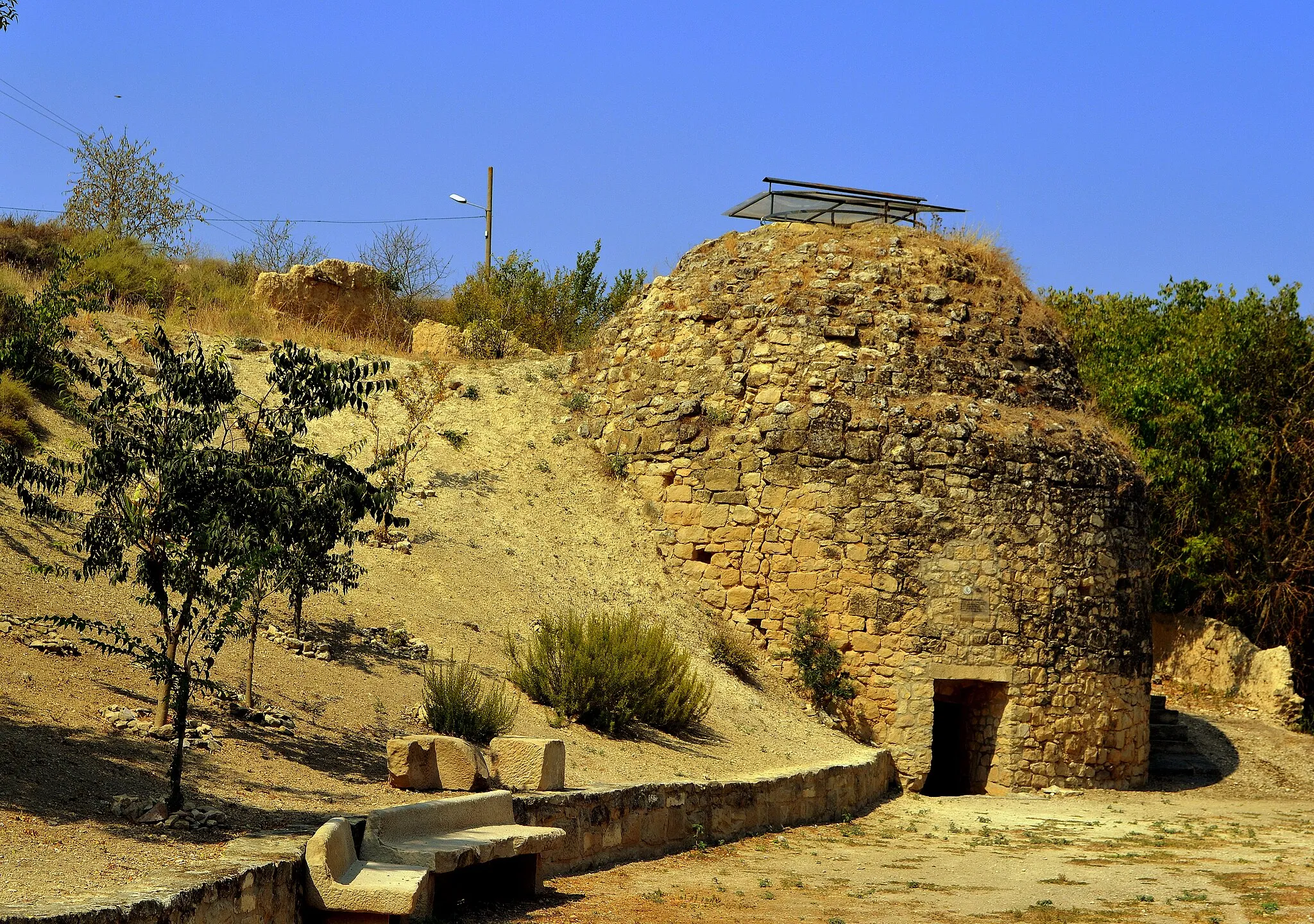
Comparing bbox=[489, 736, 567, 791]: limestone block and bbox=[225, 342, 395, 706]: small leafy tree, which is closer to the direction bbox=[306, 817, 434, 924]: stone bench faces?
the limestone block

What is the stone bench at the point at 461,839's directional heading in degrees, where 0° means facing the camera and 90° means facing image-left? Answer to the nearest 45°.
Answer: approximately 315°

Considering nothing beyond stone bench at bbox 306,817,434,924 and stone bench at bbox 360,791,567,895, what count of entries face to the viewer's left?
0

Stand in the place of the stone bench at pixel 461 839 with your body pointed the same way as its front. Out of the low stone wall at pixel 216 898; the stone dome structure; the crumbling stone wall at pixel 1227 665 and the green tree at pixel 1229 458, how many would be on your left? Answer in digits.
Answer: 3

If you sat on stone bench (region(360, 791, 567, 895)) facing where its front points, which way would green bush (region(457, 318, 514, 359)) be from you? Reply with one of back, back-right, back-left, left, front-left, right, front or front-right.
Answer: back-left

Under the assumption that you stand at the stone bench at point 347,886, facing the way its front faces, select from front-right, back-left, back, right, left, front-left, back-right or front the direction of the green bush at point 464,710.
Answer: left

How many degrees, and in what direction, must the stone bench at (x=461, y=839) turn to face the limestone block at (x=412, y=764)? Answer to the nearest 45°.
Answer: approximately 135° to its left

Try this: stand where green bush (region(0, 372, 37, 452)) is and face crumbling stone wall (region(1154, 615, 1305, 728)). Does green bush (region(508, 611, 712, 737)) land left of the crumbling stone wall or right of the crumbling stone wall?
right

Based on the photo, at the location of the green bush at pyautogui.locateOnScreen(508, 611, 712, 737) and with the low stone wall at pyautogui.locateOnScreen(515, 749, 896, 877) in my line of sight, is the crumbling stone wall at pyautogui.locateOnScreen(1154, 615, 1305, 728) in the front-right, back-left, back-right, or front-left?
back-left

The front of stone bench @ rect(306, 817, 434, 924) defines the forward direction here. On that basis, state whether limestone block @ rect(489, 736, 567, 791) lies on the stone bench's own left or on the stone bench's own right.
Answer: on the stone bench's own left

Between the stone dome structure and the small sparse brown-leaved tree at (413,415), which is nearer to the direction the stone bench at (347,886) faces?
the stone dome structure

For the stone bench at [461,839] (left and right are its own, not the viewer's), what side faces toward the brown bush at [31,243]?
back
